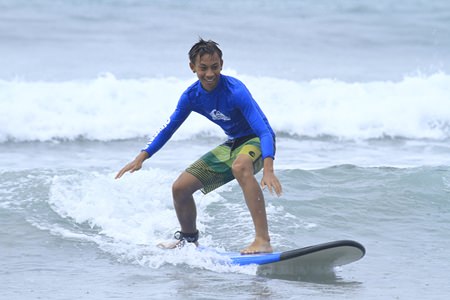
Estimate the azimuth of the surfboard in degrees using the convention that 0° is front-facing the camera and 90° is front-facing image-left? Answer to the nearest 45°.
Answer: approximately 270°

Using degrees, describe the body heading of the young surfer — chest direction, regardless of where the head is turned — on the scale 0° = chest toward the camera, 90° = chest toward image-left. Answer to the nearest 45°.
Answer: approximately 45°
